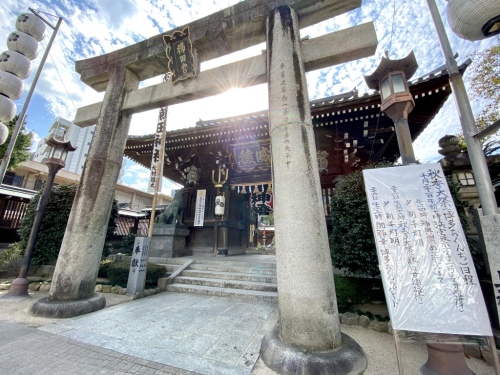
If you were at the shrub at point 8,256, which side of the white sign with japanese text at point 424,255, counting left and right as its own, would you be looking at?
right

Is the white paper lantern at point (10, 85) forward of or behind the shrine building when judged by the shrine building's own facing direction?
forward

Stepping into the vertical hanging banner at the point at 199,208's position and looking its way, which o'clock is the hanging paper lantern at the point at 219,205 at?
The hanging paper lantern is roughly at 10 o'clock from the vertical hanging banner.

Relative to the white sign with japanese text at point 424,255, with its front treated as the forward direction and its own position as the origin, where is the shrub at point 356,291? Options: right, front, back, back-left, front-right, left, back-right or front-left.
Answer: back-right

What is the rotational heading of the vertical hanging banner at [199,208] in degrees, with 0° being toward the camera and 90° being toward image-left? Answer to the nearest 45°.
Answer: approximately 0°

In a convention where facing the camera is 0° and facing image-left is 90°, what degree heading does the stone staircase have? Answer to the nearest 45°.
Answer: approximately 45°

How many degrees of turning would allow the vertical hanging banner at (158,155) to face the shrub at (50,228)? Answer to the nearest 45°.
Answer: approximately 135° to its right

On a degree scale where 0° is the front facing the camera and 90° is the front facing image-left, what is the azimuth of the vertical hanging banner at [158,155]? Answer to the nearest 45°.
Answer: approximately 0°

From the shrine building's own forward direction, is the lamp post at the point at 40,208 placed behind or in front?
in front

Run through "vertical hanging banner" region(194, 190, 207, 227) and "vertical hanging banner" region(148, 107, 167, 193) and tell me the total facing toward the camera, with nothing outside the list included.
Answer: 2

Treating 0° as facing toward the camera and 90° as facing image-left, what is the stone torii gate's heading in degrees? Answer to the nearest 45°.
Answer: approximately 45°

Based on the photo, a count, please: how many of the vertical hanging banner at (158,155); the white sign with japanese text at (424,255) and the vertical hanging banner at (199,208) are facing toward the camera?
3

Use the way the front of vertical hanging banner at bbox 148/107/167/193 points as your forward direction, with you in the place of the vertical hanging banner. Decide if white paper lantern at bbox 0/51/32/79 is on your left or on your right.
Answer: on your right
